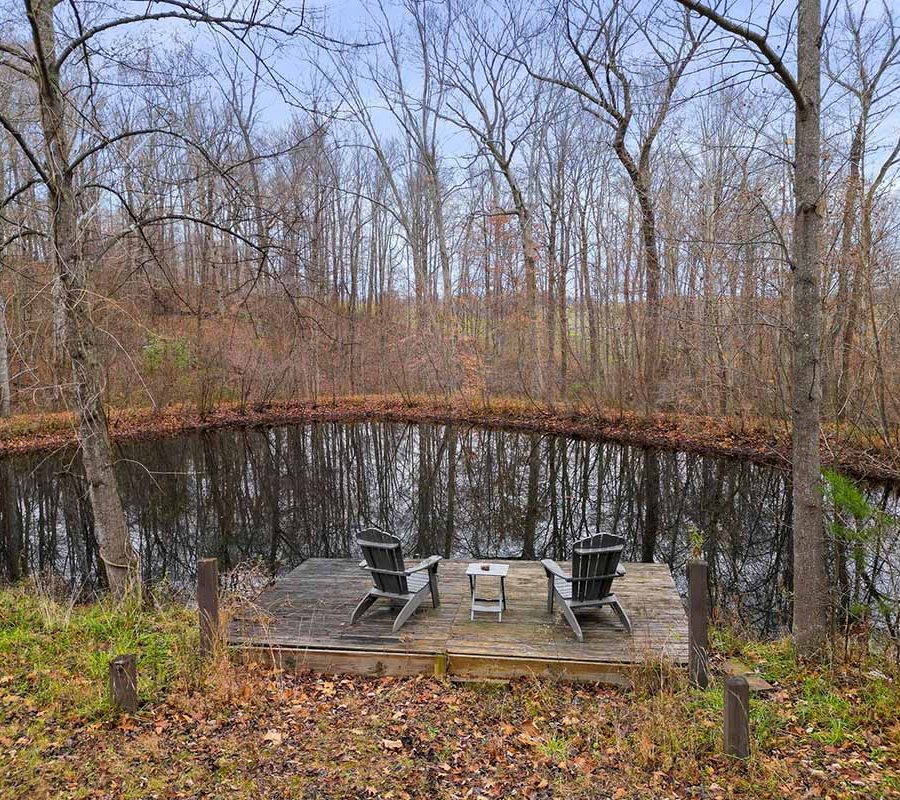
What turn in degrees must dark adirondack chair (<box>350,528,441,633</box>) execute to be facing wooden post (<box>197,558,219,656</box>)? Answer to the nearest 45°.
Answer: approximately 135° to its left

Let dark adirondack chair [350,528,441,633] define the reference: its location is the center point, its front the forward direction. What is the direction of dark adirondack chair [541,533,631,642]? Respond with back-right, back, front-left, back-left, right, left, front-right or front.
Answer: front-right

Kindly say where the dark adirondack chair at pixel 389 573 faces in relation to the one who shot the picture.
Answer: facing away from the viewer and to the right of the viewer

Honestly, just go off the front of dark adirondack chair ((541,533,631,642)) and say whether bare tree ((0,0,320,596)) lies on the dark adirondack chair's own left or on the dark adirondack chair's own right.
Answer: on the dark adirondack chair's own left

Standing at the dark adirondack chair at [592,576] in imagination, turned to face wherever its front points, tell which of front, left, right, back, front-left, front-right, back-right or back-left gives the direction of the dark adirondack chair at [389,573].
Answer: front-left

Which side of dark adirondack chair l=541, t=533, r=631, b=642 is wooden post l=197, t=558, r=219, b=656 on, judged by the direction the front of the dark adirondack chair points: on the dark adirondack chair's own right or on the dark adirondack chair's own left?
on the dark adirondack chair's own left

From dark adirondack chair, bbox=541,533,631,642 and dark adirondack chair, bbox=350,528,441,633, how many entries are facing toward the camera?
0

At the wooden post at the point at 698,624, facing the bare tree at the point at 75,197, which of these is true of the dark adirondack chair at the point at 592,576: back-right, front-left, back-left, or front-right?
front-right
